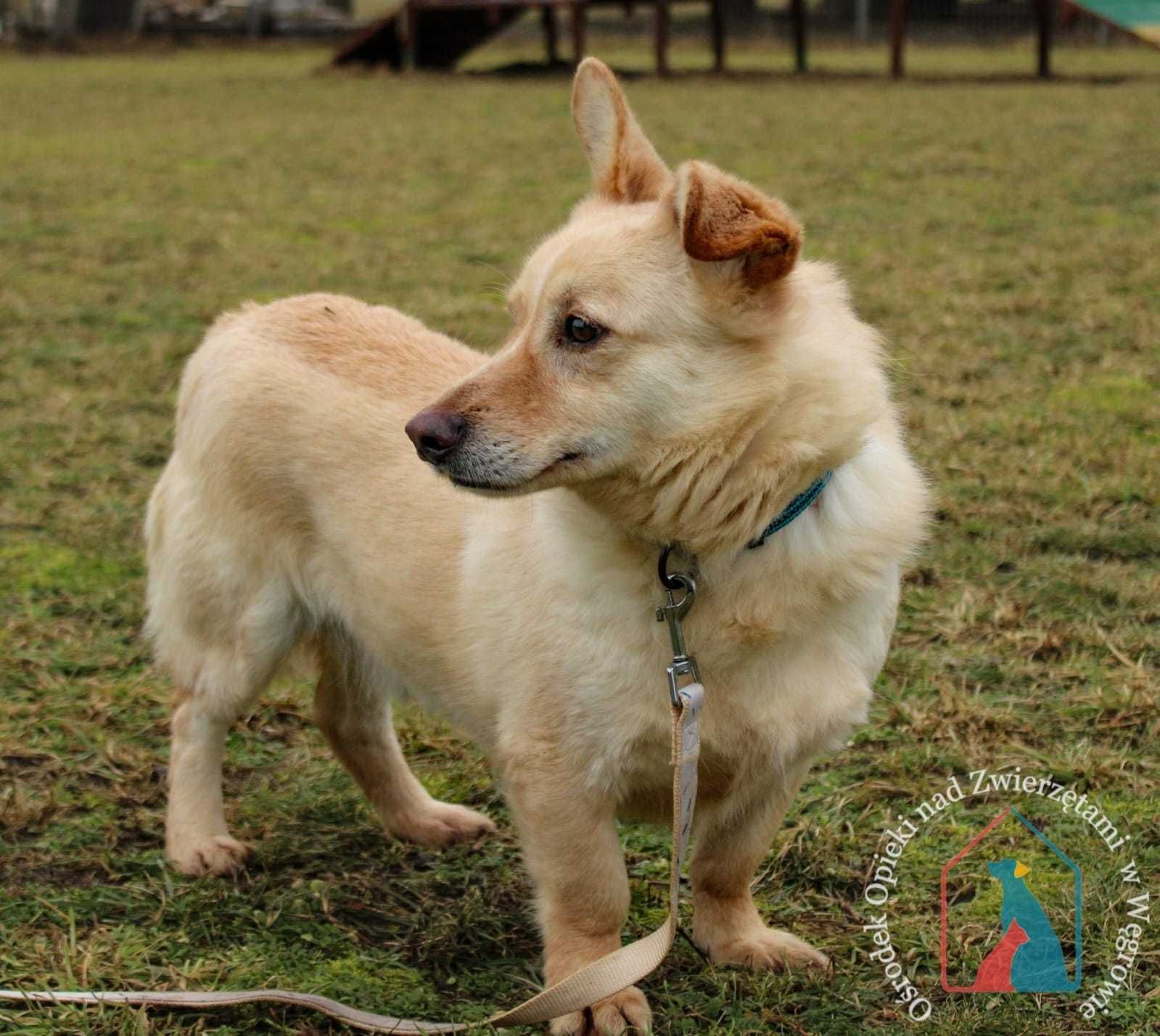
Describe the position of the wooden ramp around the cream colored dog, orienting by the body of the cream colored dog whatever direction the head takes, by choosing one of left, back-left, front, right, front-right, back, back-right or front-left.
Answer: back-left

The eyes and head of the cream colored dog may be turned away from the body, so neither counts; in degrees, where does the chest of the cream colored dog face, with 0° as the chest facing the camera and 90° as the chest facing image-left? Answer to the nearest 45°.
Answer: approximately 315°
